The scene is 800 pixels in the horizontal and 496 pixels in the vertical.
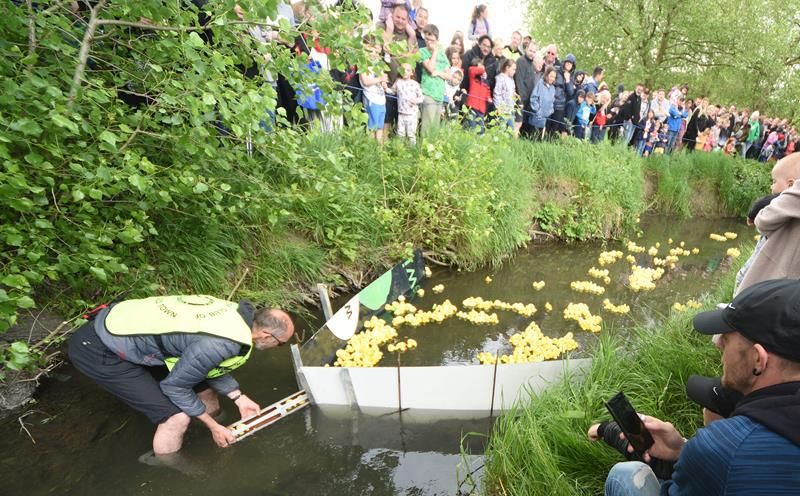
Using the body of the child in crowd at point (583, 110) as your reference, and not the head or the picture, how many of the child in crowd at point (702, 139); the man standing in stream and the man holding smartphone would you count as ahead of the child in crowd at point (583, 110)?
2

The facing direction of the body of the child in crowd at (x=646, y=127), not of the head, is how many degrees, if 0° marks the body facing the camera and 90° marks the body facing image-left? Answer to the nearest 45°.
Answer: approximately 45°

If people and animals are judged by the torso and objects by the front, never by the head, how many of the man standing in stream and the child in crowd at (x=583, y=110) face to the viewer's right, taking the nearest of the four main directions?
1

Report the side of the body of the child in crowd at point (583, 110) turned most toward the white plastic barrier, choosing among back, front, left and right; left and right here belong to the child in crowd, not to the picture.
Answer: front

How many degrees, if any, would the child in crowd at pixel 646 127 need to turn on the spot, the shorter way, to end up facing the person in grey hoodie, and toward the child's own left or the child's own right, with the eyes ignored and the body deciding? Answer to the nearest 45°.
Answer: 0° — they already face them

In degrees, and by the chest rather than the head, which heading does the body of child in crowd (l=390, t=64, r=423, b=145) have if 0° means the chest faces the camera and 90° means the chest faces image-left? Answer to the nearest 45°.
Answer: approximately 0°

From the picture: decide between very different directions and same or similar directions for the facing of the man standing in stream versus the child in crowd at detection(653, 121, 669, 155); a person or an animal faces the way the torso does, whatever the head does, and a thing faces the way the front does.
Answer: very different directions

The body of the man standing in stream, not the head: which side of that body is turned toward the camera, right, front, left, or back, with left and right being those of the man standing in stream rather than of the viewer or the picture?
right

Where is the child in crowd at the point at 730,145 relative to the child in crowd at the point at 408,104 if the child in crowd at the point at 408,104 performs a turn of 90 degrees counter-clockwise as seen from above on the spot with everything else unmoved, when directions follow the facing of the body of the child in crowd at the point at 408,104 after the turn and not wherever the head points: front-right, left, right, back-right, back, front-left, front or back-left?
front-left

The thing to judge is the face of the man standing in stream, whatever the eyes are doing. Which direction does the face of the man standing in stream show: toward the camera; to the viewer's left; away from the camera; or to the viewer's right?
to the viewer's right

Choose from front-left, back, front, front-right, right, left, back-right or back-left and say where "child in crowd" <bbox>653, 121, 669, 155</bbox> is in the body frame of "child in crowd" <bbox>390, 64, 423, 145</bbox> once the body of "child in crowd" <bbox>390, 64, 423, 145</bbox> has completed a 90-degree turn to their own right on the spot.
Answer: back-right
